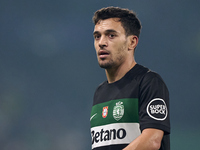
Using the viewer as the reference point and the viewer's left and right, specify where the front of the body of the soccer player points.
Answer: facing the viewer and to the left of the viewer

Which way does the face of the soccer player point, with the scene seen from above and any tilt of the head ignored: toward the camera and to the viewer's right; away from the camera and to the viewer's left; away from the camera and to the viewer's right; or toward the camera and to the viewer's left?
toward the camera and to the viewer's left
